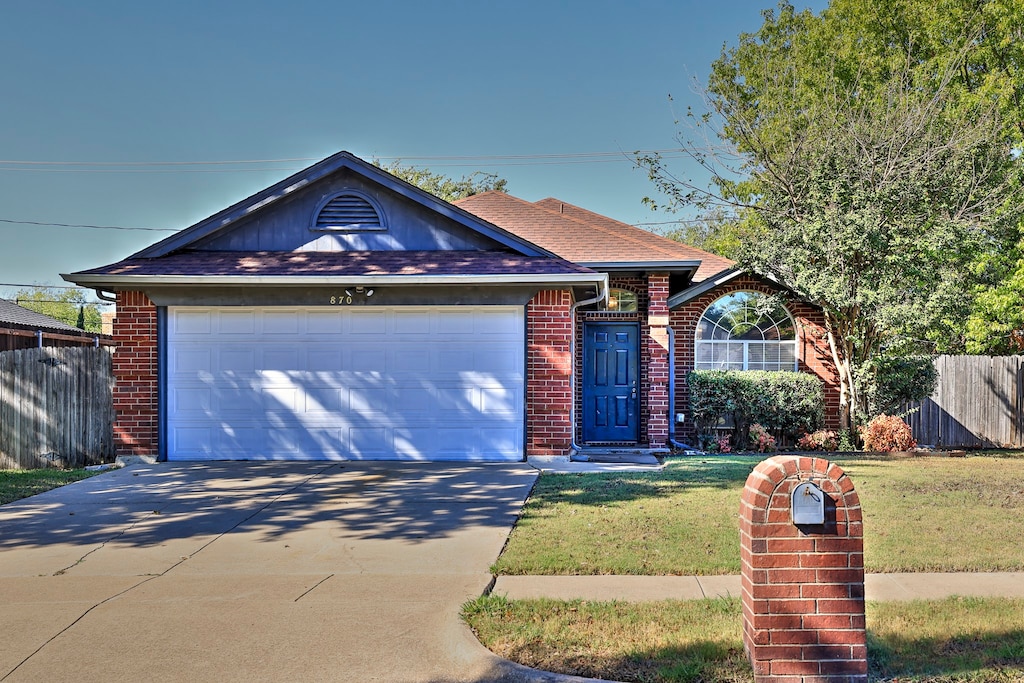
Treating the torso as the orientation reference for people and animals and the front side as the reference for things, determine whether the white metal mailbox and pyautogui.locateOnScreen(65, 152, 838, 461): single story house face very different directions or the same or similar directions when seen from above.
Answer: same or similar directions

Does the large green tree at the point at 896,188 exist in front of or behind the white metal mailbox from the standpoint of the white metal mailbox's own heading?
behind

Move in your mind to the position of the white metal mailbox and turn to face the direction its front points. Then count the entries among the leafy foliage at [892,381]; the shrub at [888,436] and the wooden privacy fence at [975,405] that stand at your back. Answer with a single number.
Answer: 3

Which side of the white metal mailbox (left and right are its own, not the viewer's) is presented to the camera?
front

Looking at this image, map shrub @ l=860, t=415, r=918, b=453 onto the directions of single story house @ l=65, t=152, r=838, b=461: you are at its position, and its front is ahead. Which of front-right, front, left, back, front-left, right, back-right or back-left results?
left

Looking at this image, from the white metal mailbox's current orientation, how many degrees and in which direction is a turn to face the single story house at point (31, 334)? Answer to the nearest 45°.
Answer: approximately 135° to its right

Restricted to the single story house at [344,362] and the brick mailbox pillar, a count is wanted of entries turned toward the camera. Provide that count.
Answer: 2

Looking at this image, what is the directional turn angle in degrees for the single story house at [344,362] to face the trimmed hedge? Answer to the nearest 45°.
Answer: approximately 90° to its left

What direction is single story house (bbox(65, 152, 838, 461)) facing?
toward the camera

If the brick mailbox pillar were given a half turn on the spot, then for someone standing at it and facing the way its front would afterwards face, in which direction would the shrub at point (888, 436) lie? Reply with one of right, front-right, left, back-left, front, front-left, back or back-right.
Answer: front

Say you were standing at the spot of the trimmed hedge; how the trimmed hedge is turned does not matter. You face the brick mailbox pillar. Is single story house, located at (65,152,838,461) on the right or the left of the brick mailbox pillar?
right

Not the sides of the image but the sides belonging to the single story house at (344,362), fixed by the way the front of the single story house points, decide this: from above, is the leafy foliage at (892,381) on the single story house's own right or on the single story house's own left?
on the single story house's own left

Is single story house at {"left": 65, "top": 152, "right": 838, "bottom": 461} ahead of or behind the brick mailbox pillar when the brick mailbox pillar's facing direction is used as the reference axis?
behind

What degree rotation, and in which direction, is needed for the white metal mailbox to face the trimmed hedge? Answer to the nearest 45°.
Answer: approximately 180°
